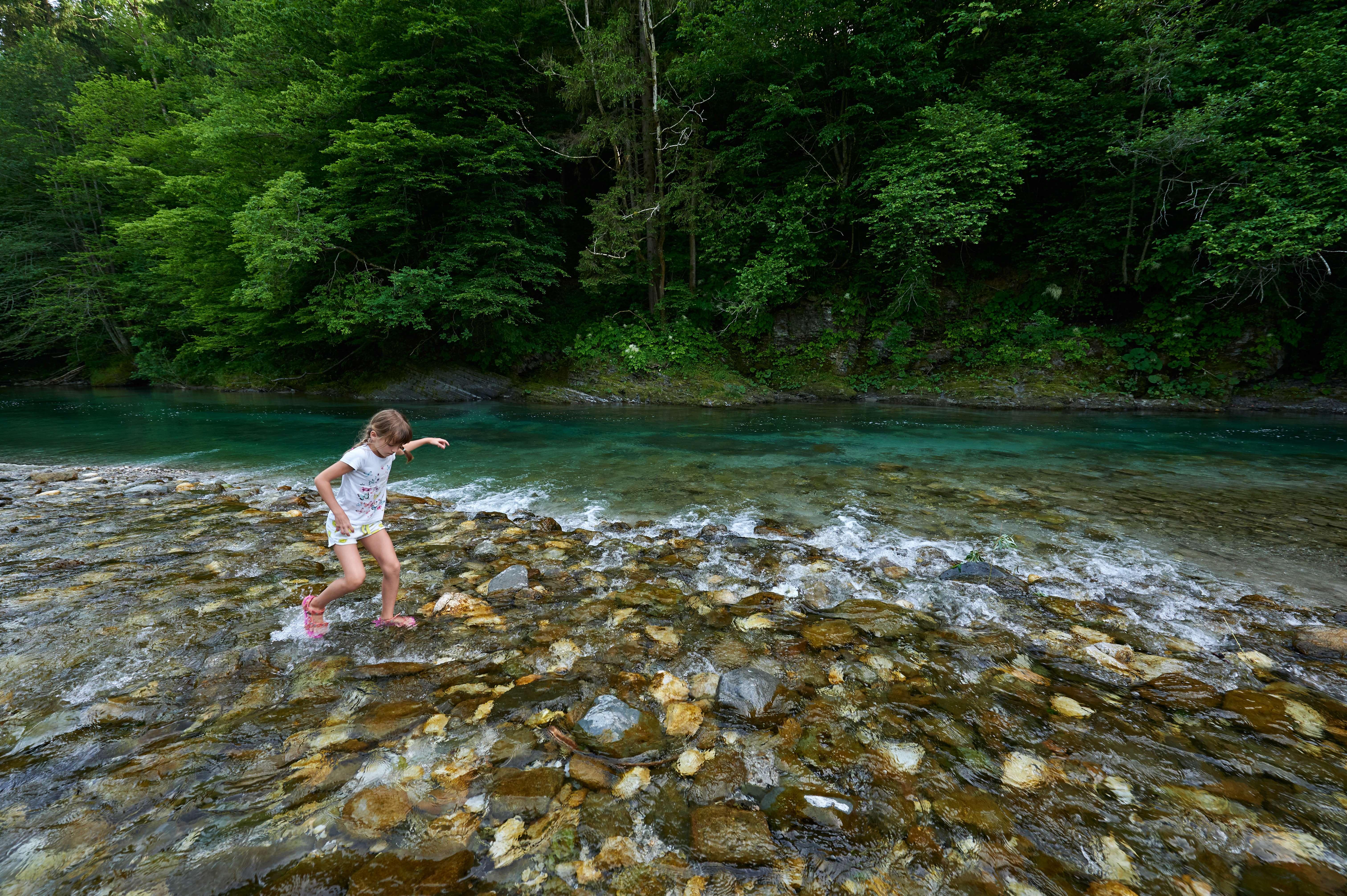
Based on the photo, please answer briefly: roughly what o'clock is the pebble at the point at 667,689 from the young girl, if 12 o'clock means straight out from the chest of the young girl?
The pebble is roughly at 12 o'clock from the young girl.

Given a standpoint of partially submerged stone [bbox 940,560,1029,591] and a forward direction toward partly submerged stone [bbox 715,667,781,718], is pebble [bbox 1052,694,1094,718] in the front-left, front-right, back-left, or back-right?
front-left

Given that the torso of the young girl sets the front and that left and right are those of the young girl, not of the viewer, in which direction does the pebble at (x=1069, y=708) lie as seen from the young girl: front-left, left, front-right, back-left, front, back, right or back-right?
front

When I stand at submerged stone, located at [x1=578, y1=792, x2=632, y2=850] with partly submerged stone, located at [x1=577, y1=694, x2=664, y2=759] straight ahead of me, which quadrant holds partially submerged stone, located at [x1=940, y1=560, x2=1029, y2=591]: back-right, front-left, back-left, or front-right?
front-right

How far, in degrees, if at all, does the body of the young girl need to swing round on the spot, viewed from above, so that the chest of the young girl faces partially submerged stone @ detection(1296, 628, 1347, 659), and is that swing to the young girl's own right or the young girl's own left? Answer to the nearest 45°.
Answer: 0° — they already face it

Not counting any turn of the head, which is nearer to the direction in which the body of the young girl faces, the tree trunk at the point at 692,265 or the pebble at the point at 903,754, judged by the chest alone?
the pebble

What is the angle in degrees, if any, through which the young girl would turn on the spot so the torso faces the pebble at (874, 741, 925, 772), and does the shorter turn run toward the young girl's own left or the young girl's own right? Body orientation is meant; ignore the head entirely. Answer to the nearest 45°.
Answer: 0° — they already face it

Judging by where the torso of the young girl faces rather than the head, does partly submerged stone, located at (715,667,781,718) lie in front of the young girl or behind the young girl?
in front

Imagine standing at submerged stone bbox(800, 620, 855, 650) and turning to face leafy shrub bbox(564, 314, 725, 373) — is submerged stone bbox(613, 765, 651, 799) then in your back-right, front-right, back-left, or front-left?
back-left

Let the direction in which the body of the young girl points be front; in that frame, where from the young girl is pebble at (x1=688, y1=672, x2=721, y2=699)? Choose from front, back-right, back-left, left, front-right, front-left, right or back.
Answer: front

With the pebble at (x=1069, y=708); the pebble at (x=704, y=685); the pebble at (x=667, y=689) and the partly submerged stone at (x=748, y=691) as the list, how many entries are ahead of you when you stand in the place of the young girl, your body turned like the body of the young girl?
4
